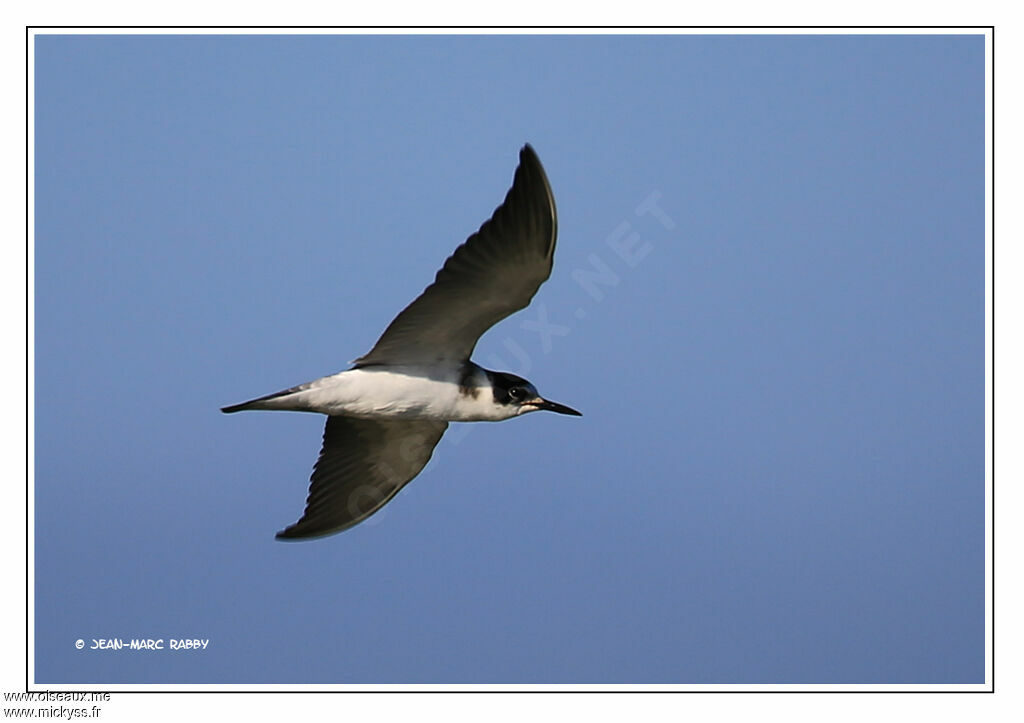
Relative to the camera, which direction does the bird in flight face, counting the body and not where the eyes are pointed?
to the viewer's right
